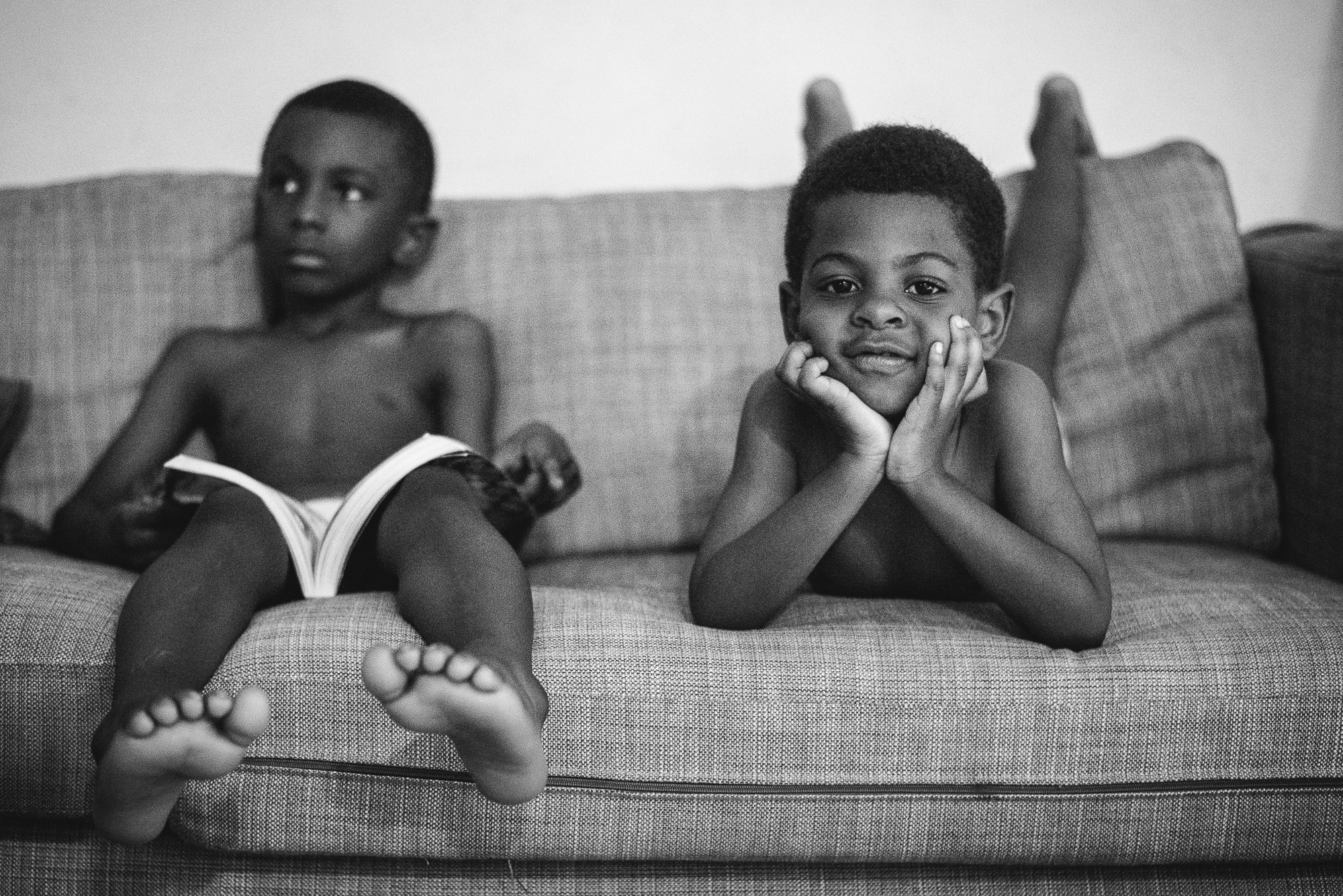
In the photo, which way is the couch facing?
toward the camera

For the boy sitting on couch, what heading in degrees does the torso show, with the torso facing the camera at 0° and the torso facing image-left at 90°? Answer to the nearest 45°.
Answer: approximately 0°

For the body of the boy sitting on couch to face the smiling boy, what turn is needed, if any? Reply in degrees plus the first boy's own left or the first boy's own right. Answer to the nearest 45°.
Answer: approximately 45° to the first boy's own left
